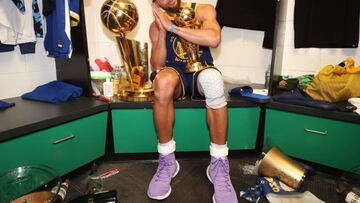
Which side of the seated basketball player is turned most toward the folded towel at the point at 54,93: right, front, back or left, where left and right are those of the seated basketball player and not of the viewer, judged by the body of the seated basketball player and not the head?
right

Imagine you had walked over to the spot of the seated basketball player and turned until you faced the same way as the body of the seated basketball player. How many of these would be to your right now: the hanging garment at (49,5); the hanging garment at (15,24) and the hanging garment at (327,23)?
2

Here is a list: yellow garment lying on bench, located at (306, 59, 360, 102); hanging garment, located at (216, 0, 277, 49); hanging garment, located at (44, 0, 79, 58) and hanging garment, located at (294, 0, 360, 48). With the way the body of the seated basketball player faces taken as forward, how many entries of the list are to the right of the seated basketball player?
1

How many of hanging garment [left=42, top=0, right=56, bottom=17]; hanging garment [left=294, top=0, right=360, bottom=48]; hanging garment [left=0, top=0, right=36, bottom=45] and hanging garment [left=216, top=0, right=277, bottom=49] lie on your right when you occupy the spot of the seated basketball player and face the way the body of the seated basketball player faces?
2

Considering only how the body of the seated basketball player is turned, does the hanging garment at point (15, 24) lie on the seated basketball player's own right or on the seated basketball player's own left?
on the seated basketball player's own right

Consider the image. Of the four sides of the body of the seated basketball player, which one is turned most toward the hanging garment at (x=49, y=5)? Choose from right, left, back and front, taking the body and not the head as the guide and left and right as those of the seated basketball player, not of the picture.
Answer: right

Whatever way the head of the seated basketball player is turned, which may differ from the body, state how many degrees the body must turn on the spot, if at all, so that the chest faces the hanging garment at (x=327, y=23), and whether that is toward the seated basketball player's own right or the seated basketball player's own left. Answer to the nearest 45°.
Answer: approximately 135° to the seated basketball player's own left

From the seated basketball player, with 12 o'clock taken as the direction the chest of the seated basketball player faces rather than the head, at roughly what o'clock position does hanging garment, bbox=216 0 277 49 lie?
The hanging garment is roughly at 7 o'clock from the seated basketball player.

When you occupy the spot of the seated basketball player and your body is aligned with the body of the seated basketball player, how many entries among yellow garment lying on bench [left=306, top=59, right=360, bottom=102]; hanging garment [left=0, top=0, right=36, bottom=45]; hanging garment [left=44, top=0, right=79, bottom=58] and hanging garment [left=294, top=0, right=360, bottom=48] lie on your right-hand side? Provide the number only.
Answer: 2

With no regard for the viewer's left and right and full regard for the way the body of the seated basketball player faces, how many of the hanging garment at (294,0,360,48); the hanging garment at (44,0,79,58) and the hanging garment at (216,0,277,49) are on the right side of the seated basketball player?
1

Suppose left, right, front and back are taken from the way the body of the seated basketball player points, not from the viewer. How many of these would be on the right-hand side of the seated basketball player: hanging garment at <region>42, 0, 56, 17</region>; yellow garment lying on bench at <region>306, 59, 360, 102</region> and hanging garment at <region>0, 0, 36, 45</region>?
2

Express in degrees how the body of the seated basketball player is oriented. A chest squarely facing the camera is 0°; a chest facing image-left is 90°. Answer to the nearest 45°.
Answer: approximately 0°

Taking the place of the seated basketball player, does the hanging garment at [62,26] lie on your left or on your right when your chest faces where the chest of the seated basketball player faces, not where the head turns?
on your right

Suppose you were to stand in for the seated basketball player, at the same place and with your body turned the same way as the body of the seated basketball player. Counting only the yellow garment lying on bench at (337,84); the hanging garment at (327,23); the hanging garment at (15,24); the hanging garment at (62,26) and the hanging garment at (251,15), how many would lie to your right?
2
